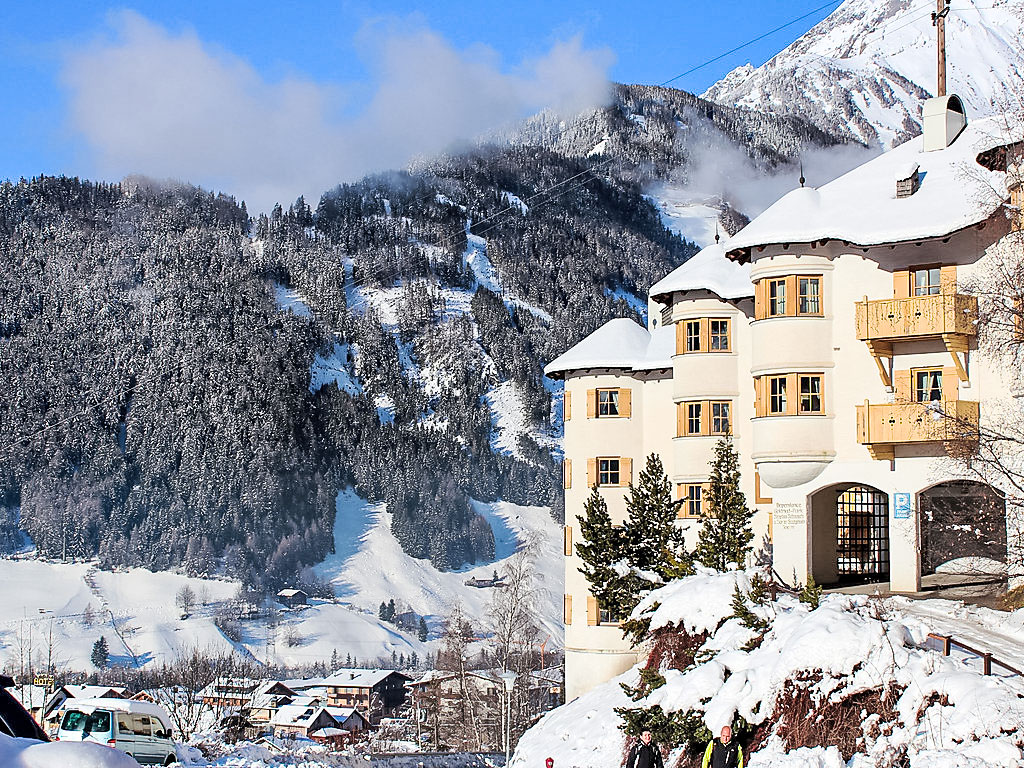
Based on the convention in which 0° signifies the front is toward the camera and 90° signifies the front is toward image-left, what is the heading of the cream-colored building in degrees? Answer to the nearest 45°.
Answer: approximately 0°

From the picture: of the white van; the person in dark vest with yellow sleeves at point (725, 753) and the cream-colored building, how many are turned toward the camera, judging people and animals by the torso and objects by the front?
2

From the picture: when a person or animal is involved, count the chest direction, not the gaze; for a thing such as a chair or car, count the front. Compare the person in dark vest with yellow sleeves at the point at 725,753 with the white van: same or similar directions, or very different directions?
very different directions

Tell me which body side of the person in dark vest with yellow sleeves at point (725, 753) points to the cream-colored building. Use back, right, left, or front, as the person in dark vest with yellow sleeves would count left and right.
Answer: back

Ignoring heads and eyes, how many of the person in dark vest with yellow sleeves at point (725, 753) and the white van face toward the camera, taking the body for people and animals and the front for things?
1

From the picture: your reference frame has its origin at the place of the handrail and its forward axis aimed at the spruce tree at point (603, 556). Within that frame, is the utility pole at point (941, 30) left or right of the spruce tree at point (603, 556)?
right

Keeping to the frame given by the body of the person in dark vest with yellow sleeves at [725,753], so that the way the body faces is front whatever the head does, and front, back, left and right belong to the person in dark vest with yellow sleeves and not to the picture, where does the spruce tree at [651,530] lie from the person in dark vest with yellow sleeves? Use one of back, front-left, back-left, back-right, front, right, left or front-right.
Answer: back

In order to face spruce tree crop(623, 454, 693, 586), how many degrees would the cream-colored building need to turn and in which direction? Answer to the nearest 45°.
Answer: approximately 90° to its right
